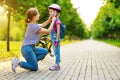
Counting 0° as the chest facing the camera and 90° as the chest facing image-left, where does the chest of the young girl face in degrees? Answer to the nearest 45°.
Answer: approximately 90°

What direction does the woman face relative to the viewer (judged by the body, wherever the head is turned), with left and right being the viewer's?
facing to the right of the viewer
